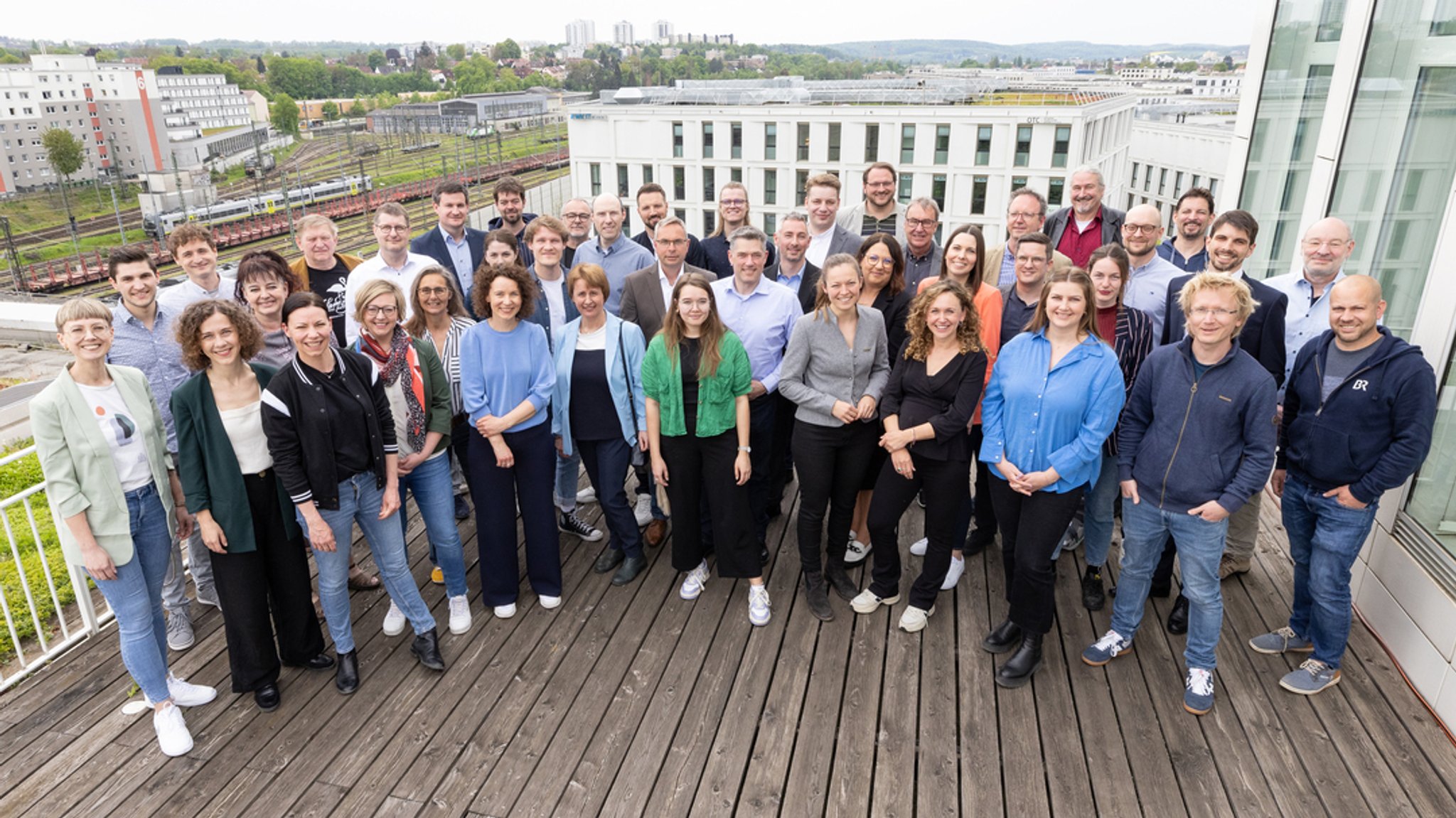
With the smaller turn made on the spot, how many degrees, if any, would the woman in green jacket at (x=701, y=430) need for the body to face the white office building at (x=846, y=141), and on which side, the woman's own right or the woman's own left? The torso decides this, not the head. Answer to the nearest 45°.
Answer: approximately 180°

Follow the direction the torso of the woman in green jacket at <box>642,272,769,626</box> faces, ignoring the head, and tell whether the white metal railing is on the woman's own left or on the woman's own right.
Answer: on the woman's own right

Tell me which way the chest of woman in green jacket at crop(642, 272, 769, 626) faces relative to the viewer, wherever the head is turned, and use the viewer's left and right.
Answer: facing the viewer

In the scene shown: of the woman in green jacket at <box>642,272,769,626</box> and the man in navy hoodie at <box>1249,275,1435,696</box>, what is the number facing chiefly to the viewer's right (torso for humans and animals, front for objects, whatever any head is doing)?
0

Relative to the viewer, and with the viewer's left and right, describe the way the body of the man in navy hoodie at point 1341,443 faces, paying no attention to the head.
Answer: facing the viewer and to the left of the viewer

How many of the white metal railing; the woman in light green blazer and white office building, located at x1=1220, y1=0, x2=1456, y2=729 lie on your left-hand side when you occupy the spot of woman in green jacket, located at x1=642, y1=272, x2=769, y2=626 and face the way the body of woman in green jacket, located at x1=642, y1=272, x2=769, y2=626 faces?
1

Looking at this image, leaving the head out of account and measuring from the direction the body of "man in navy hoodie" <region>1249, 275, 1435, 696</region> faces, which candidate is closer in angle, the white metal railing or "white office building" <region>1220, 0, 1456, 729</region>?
the white metal railing

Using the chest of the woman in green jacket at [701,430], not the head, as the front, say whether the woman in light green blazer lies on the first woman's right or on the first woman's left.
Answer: on the first woman's right

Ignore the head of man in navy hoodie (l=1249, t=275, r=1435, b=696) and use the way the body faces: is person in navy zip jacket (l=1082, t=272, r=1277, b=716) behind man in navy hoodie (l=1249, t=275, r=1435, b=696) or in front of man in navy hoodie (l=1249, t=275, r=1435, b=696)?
in front

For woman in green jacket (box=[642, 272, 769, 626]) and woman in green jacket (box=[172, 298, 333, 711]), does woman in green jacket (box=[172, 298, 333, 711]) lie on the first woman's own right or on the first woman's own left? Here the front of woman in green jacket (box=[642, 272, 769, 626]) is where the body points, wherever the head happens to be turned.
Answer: on the first woman's own right

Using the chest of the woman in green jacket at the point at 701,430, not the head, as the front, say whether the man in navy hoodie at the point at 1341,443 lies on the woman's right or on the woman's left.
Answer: on the woman's left

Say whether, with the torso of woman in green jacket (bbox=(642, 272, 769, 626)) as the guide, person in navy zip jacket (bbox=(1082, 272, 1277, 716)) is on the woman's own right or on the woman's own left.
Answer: on the woman's own left
